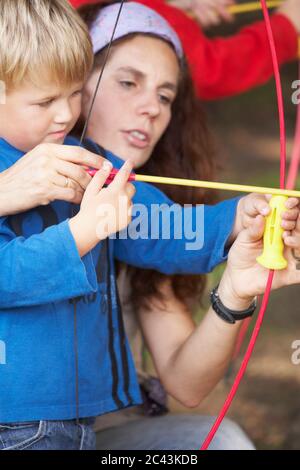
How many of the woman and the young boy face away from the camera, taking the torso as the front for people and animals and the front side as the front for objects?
0

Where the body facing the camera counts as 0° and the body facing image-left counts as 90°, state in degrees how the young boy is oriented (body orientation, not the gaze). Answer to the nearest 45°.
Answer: approximately 315°

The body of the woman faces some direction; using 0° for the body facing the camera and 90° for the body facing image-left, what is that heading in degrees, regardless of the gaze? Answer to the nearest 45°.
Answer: approximately 315°
